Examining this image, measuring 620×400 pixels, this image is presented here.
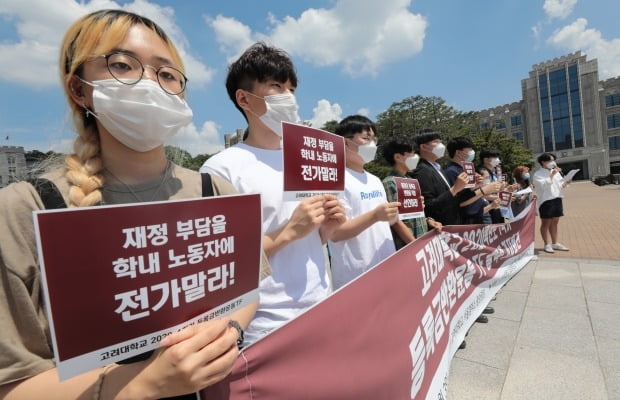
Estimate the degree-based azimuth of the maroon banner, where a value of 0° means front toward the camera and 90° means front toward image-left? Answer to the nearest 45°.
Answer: approximately 315°

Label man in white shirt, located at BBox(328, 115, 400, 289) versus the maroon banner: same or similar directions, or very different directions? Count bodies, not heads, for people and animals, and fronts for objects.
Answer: same or similar directions

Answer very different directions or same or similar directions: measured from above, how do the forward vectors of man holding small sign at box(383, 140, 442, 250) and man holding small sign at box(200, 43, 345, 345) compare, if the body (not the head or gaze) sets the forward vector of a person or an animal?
same or similar directions

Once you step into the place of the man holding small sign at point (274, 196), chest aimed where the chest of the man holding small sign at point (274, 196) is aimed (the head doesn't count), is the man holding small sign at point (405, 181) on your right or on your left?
on your left

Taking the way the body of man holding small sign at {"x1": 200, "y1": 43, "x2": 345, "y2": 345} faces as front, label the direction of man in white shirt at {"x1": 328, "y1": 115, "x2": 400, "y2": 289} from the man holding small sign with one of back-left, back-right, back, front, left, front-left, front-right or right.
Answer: left

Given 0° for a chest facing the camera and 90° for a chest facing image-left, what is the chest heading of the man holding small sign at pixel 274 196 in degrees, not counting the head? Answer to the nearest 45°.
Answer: approximately 315°

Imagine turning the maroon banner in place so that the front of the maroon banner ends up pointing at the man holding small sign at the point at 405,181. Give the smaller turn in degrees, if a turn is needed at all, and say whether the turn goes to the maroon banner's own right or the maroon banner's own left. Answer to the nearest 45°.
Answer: approximately 135° to the maroon banner's own left

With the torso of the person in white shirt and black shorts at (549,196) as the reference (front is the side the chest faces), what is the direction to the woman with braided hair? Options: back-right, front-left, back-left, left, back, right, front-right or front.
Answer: front-right

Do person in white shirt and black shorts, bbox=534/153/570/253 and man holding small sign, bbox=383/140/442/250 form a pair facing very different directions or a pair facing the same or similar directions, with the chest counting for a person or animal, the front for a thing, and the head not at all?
same or similar directions

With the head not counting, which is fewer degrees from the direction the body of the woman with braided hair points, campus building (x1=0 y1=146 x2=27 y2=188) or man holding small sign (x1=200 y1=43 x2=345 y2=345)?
the man holding small sign

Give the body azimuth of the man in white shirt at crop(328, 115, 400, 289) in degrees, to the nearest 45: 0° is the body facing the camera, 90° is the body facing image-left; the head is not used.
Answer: approximately 315°

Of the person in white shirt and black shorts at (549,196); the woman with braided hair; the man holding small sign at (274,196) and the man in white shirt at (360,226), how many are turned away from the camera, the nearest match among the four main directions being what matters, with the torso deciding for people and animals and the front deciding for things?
0

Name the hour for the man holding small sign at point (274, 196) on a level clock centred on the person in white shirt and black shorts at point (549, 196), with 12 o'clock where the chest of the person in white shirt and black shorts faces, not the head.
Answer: The man holding small sign is roughly at 2 o'clock from the person in white shirt and black shorts.

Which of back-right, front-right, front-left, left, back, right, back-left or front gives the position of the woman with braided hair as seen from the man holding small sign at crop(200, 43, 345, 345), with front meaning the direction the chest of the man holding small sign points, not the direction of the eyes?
right

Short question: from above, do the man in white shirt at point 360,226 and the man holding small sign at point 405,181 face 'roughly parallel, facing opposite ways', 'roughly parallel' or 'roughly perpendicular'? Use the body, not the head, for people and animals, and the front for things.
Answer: roughly parallel
